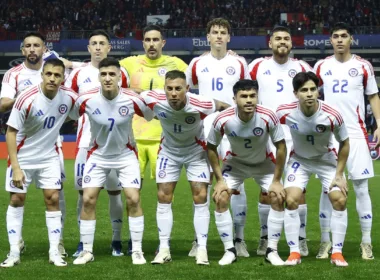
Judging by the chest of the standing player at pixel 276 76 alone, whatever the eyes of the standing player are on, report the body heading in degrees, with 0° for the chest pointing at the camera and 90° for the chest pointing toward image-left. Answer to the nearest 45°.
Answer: approximately 0°

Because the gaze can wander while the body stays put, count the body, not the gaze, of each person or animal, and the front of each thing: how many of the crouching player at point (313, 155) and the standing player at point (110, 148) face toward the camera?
2

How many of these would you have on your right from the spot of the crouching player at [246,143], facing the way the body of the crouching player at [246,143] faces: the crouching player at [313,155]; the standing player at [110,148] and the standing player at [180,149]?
2

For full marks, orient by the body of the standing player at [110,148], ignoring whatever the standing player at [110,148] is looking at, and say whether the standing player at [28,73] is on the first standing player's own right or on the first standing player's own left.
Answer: on the first standing player's own right

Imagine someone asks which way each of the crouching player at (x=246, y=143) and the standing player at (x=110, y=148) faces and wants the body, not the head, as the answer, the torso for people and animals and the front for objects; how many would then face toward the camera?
2

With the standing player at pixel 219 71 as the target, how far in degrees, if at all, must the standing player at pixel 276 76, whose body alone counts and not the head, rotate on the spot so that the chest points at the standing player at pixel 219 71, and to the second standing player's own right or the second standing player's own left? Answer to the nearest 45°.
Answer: approximately 90° to the second standing player's own right

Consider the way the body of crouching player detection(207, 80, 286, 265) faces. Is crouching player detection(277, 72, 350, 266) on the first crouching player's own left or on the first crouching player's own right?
on the first crouching player's own left
